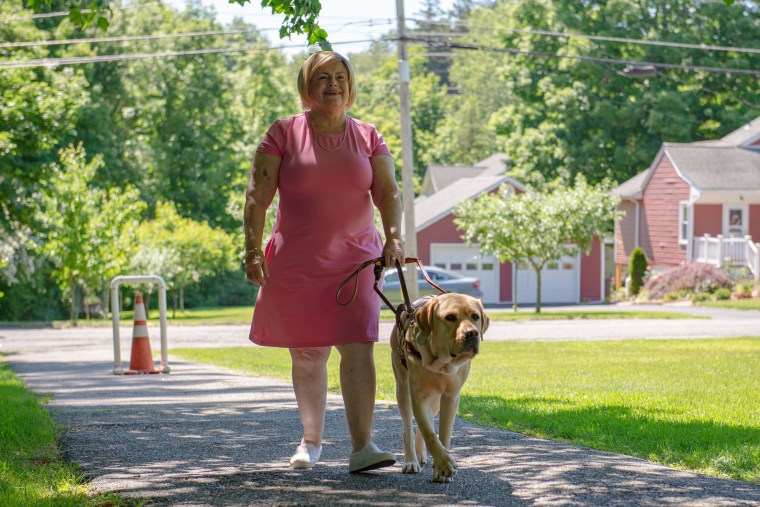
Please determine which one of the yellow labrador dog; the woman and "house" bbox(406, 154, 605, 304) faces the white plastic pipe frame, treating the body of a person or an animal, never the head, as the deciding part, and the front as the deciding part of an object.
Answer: the house

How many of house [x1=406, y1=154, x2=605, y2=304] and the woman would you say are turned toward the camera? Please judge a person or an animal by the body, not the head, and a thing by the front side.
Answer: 2

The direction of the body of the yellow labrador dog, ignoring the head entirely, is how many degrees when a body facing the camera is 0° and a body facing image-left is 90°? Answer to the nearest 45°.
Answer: approximately 315°

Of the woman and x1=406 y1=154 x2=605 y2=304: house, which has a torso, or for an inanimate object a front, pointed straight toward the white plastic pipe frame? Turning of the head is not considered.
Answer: the house

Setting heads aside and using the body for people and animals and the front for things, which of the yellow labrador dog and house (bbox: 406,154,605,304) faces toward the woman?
the house

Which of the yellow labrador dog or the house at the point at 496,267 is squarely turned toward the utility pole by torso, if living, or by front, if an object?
the house

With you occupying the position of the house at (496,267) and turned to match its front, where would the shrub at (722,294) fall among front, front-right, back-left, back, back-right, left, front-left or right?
front-left

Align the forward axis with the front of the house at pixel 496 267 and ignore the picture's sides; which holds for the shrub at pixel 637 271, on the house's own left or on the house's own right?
on the house's own left

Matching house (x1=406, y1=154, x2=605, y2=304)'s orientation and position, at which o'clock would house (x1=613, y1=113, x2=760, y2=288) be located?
house (x1=613, y1=113, x2=760, y2=288) is roughly at 10 o'clock from house (x1=406, y1=154, x2=605, y2=304).

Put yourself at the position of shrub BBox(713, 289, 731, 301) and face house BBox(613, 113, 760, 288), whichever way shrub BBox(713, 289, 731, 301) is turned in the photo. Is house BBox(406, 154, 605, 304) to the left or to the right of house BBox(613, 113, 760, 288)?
left

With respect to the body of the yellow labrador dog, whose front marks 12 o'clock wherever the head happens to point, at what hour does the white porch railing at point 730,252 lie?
The white porch railing is roughly at 8 o'clock from the yellow labrador dog.
